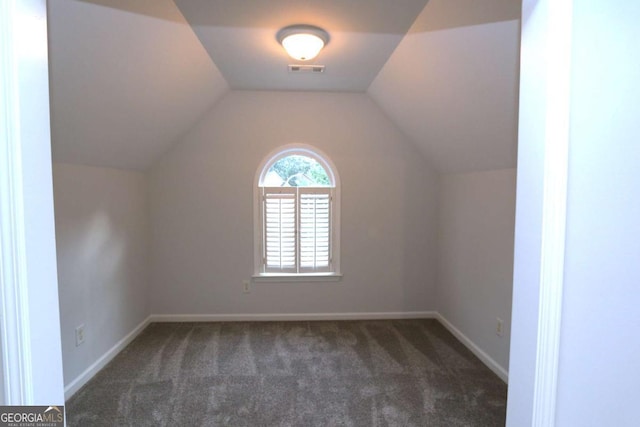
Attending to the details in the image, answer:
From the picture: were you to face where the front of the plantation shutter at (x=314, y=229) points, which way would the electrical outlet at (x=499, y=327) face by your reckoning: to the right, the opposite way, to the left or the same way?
to the right

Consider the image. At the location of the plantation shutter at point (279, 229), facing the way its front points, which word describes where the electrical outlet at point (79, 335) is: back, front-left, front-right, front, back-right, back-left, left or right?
front-right

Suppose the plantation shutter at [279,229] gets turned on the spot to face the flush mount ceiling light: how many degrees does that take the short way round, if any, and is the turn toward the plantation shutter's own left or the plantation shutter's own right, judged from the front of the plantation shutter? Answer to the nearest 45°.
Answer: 0° — it already faces it

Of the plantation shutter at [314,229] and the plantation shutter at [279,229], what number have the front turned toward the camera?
2

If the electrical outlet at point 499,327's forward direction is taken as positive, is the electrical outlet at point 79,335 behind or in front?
in front

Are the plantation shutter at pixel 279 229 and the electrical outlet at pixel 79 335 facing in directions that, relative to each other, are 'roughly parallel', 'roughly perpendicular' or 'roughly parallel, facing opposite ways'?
roughly perpendicular

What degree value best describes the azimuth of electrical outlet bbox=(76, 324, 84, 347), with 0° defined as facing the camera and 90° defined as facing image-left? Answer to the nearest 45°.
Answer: approximately 315°

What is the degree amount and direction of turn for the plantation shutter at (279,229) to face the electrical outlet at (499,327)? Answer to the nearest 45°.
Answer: approximately 45° to its left

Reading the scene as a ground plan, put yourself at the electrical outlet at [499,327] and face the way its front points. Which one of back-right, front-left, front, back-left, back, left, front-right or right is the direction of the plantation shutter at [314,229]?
front-right

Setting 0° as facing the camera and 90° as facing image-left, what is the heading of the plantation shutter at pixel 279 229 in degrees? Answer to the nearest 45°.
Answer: approximately 0°

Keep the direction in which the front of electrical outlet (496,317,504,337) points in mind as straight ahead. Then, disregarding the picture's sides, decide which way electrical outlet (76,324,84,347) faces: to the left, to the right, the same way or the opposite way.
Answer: the opposite way

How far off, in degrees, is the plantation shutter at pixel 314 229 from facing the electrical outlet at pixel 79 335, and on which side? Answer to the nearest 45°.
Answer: approximately 45° to its right

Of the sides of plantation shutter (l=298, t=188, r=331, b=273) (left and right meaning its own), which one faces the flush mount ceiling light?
front
